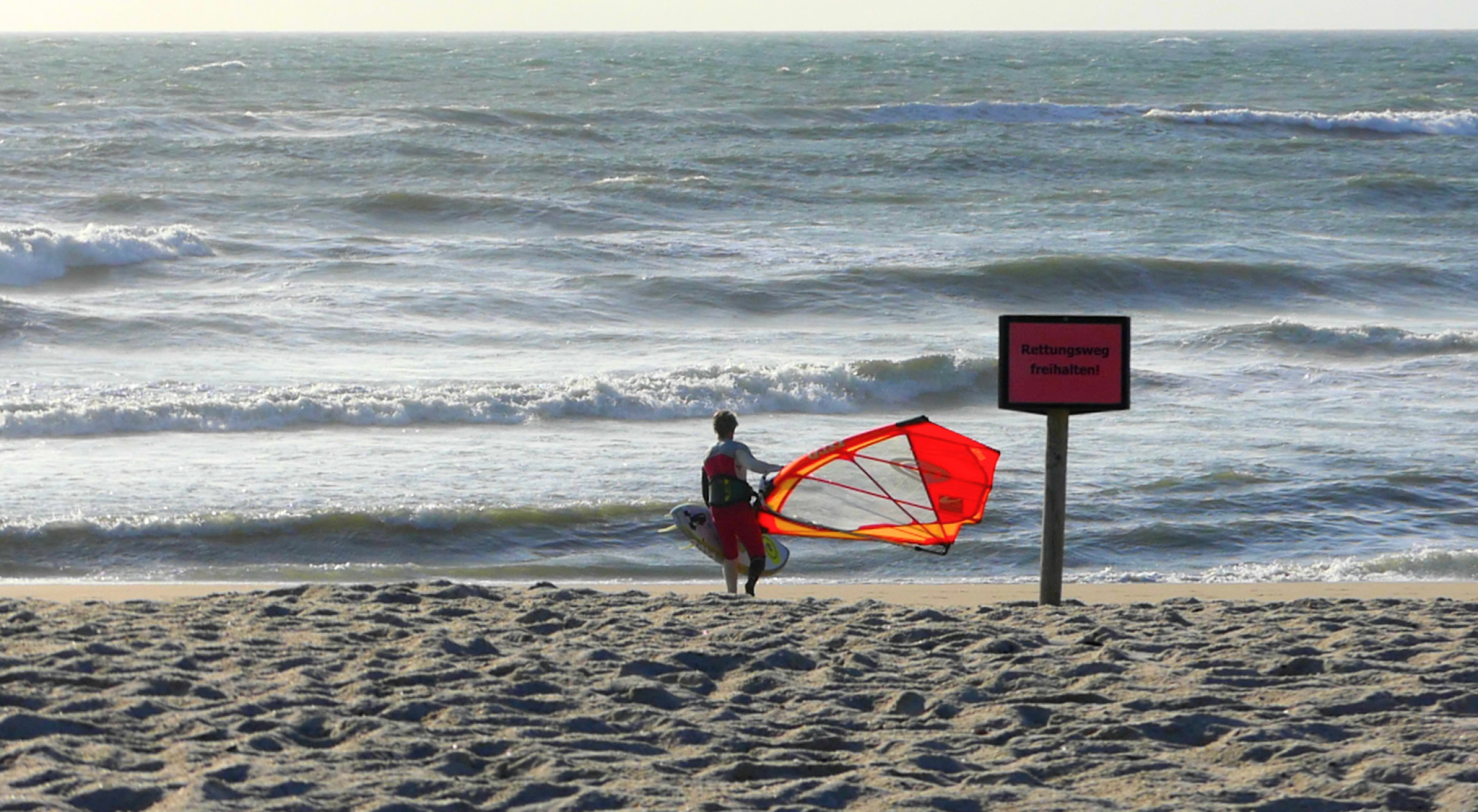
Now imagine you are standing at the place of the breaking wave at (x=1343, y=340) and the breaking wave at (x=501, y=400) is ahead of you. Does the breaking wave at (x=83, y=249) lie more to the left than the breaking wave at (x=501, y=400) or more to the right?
right

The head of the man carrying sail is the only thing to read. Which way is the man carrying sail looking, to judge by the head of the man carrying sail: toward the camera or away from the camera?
away from the camera

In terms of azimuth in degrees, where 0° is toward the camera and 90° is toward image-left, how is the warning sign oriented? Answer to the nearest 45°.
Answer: approximately 0°

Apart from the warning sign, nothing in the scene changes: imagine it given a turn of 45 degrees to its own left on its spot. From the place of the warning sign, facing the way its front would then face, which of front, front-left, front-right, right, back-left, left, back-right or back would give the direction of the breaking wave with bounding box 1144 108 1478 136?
back-left

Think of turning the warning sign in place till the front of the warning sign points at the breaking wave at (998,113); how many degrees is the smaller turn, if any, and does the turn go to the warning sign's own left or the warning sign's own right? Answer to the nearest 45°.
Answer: approximately 180°

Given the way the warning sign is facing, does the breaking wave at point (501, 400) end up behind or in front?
behind

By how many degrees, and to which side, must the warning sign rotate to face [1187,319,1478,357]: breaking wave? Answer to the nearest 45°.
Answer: approximately 180°

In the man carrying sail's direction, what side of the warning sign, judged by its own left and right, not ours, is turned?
right
